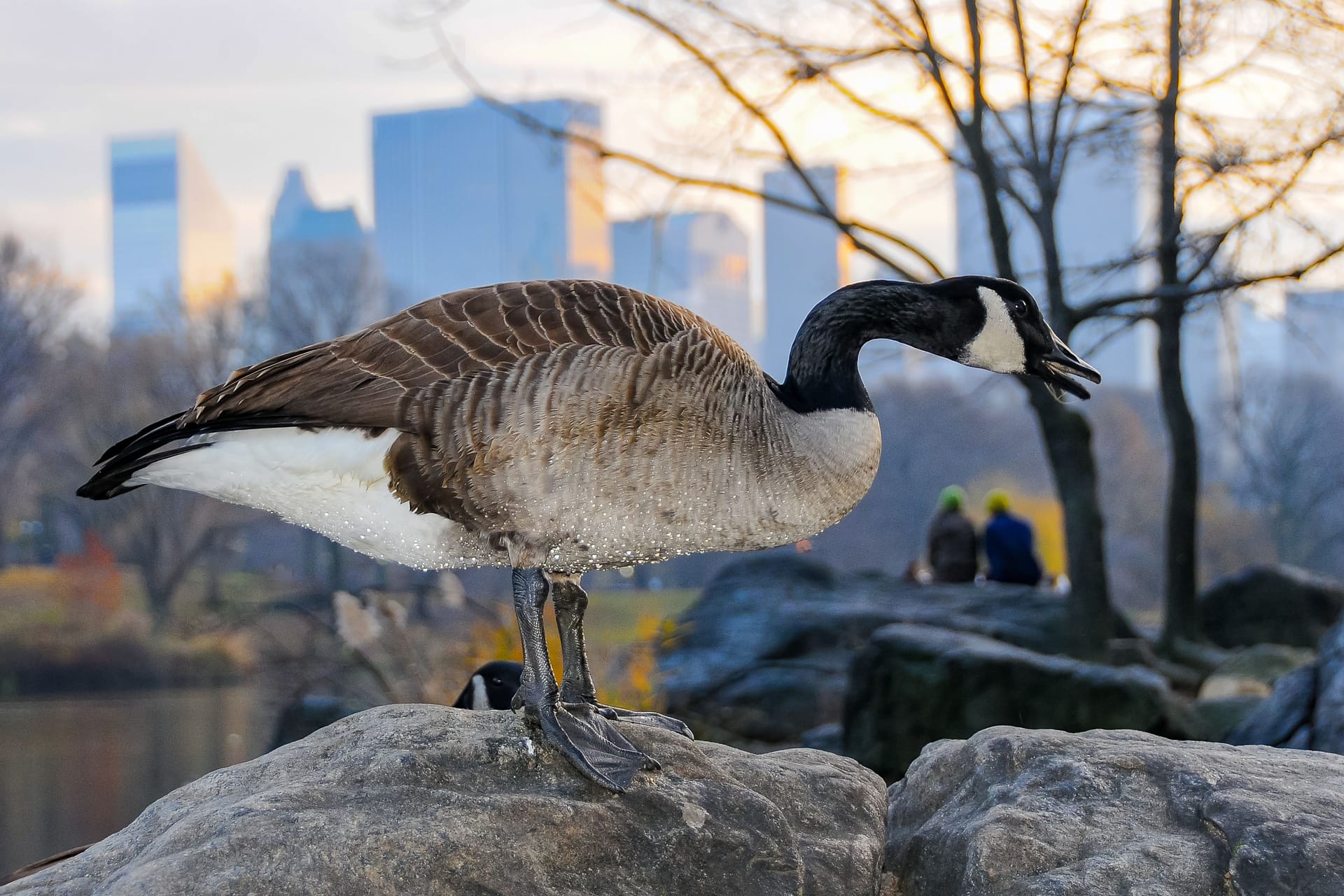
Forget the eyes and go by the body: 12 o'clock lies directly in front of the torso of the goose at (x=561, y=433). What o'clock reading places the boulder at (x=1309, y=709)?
The boulder is roughly at 11 o'clock from the goose.

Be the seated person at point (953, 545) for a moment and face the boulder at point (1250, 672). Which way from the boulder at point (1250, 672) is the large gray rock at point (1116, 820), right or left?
right

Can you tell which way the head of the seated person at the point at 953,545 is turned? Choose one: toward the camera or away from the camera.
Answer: away from the camera

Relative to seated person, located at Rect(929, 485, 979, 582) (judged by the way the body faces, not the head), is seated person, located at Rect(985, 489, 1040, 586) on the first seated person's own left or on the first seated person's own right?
on the first seated person's own right

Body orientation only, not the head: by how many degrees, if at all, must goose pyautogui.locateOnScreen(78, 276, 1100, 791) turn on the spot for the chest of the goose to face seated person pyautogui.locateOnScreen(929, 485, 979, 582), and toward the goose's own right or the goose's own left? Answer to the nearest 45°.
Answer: approximately 45° to the goose's own left

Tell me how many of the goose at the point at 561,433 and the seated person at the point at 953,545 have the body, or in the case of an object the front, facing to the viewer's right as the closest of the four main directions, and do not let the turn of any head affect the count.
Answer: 1

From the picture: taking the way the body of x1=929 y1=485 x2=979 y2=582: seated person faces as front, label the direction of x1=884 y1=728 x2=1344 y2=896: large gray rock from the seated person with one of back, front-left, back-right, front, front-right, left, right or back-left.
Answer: back

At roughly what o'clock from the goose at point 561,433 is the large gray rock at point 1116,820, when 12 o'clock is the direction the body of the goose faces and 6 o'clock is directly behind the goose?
The large gray rock is roughly at 12 o'clock from the goose.

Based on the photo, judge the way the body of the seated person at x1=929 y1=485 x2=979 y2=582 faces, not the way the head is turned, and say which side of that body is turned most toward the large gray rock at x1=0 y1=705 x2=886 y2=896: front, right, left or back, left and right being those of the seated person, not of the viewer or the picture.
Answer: back

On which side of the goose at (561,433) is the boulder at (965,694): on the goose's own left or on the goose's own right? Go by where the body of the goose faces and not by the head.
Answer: on the goose's own left

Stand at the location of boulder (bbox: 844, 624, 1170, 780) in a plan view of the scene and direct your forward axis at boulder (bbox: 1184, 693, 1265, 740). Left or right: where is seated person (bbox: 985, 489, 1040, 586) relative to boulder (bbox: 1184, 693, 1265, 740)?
left

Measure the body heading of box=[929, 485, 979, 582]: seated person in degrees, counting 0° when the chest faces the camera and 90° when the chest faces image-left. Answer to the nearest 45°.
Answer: approximately 180°

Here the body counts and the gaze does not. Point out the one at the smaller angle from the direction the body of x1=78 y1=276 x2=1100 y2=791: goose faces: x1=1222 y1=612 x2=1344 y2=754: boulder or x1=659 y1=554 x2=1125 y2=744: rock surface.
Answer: the boulder

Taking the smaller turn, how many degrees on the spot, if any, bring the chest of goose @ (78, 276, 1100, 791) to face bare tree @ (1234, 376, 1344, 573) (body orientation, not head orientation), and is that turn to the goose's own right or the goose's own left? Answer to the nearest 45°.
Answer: approximately 45° to the goose's own left

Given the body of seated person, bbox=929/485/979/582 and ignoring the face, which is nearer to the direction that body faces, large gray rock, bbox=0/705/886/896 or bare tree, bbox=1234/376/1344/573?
the bare tree

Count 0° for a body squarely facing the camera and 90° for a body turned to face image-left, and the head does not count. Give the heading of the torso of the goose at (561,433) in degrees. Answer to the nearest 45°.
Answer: approximately 270°

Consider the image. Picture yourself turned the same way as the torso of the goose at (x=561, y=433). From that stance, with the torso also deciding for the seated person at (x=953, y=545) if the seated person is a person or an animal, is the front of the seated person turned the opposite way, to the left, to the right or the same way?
to the left

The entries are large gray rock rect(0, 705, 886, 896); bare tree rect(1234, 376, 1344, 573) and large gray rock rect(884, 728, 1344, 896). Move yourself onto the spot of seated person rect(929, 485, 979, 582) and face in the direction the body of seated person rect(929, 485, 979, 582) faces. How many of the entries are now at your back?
2
